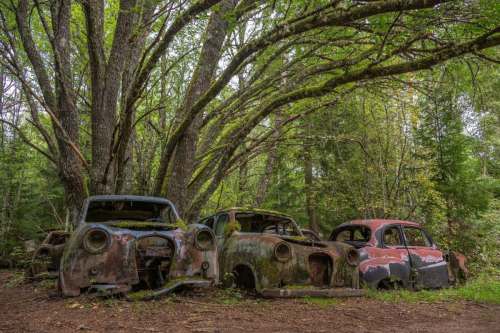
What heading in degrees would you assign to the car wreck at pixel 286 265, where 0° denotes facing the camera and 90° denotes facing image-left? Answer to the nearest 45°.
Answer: approximately 315°

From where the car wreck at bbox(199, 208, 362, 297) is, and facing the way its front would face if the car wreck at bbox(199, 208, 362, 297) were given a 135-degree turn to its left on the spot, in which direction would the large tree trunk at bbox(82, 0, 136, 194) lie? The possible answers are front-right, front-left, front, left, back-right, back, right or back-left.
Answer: left

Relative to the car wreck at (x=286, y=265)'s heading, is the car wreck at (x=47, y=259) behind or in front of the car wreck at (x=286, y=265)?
behind

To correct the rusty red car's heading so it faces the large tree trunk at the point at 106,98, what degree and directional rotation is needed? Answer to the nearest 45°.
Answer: approximately 180°

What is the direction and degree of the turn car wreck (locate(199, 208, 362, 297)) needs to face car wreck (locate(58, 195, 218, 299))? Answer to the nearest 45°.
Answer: approximately 90° to its right

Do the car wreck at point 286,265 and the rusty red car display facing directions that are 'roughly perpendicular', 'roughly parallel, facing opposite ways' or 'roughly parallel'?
roughly perpendicular

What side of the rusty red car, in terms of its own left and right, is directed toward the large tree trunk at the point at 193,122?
back

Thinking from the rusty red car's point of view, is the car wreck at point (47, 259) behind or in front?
behind

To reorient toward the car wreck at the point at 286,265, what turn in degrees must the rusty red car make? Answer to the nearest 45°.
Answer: approximately 180°

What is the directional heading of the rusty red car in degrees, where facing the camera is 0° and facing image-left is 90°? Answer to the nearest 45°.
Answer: approximately 225°

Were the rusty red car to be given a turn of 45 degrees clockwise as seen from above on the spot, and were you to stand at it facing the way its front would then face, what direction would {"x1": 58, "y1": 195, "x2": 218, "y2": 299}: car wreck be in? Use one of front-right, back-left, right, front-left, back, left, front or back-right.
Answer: back-right

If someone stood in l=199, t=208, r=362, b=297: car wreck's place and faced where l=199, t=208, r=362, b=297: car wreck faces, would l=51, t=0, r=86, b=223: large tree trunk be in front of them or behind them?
behind

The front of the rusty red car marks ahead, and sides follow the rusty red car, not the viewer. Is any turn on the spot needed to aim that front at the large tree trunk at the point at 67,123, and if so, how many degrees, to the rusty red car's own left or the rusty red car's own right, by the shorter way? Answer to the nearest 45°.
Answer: approximately 180°

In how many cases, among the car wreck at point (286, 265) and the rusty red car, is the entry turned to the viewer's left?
0
